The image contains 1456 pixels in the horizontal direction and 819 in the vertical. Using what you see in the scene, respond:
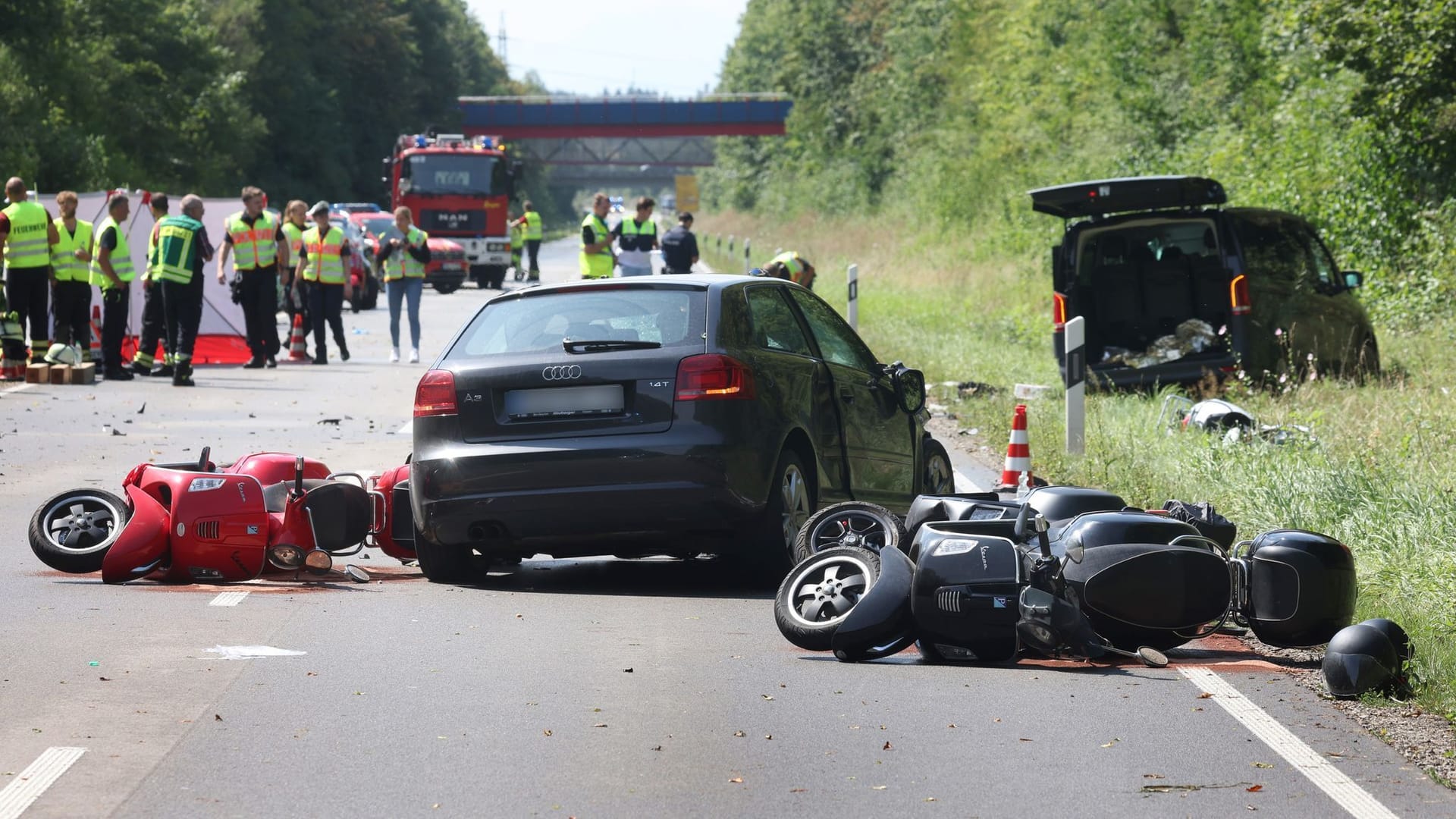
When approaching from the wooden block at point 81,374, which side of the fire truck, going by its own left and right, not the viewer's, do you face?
front

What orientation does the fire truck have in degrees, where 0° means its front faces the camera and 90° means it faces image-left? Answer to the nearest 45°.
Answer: approximately 0°

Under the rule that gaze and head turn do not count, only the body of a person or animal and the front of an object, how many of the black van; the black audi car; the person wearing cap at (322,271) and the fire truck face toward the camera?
2

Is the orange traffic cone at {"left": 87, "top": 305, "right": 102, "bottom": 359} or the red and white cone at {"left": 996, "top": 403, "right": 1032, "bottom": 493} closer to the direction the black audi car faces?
the red and white cone

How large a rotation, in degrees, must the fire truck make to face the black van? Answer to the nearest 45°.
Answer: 0° — it already faces it

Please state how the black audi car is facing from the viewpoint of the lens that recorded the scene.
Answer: facing away from the viewer and to the right of the viewer

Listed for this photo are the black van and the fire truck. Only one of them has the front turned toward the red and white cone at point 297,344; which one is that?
the fire truck
